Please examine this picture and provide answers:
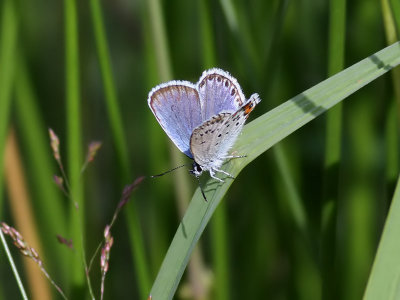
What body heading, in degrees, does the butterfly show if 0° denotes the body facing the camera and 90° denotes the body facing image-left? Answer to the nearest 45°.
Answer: approximately 90°

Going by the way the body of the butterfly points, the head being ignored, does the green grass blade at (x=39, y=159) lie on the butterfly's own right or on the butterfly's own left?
on the butterfly's own right

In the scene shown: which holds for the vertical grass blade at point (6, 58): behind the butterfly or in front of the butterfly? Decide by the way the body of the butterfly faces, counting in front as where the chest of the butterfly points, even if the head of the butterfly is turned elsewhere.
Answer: in front
